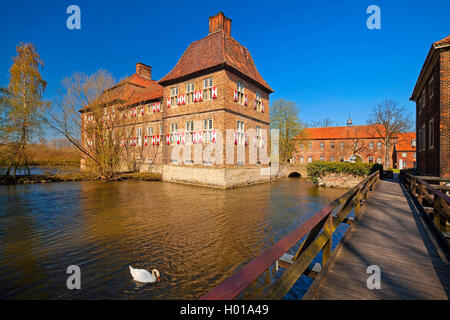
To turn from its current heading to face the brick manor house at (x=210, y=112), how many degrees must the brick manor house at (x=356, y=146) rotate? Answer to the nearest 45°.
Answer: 0° — it already faces it

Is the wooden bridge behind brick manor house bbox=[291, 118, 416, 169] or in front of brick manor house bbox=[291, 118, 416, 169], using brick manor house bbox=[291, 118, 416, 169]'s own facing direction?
in front

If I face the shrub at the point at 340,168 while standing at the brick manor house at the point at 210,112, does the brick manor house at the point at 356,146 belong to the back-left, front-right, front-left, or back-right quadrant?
front-left

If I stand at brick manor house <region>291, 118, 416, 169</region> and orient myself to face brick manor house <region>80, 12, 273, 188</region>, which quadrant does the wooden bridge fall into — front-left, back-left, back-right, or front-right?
front-left

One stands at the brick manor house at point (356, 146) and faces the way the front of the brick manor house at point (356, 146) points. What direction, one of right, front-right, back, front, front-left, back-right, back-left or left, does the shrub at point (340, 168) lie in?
front

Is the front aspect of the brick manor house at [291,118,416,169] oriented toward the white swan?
yes

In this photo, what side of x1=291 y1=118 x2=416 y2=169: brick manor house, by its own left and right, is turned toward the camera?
front
